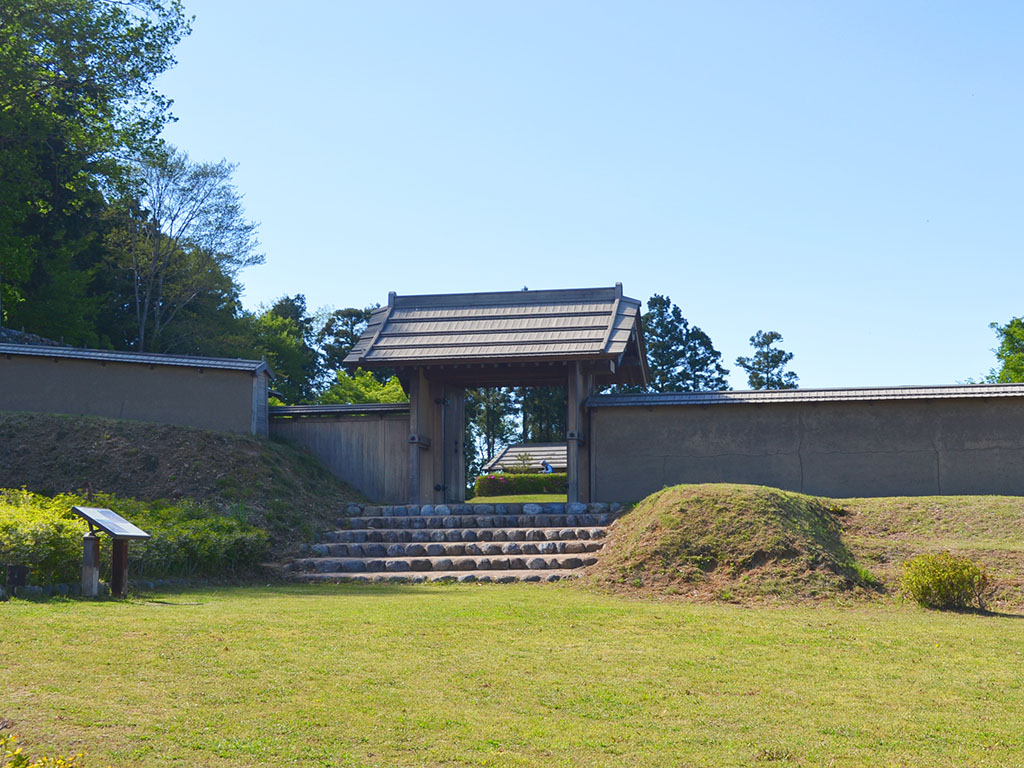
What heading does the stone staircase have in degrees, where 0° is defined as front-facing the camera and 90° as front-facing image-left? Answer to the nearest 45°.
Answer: approximately 0°

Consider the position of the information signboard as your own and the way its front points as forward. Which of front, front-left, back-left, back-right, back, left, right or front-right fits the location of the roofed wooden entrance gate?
left

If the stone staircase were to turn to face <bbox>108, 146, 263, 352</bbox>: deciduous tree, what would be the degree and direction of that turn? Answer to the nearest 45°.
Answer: approximately 135° to its right

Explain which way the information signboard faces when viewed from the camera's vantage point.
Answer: facing the viewer and to the right of the viewer

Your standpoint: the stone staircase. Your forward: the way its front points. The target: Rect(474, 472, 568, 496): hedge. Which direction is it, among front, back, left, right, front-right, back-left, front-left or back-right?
back

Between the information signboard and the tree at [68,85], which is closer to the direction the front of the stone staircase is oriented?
the information signboard

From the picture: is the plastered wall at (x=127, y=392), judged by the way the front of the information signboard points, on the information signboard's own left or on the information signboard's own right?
on the information signboard's own left

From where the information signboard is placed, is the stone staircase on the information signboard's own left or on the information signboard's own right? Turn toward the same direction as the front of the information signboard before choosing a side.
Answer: on the information signboard's own left

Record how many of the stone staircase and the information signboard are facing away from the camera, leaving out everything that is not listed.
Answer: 0

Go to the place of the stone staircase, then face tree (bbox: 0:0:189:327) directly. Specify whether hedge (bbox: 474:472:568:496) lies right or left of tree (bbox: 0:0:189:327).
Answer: right

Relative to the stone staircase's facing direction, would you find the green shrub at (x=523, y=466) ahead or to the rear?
to the rear

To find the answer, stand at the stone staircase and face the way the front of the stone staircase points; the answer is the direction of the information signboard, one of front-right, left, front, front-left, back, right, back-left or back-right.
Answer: front-right

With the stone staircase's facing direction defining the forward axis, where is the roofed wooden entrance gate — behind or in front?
behind

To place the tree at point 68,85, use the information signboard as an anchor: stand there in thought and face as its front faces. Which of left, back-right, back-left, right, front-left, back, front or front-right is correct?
back-left
